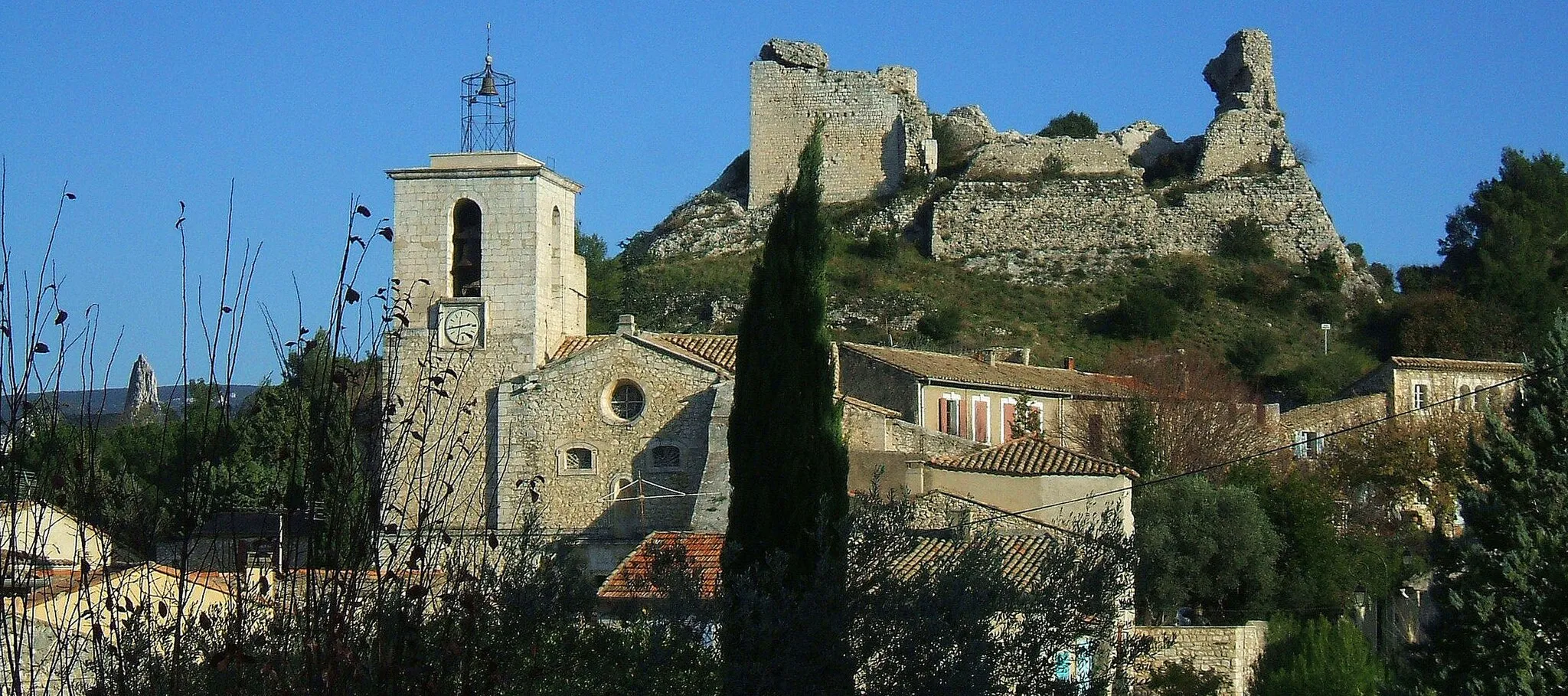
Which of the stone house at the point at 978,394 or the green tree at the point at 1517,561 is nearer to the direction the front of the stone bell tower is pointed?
the green tree

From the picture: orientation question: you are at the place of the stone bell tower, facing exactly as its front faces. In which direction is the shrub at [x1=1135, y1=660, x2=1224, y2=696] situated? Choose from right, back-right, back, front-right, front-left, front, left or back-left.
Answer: front-left

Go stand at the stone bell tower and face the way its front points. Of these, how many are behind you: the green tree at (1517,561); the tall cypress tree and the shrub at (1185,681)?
0

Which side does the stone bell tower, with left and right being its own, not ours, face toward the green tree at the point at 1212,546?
left

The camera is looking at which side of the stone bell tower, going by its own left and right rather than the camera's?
front

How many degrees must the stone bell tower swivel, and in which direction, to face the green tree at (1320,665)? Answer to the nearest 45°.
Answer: approximately 45° to its left

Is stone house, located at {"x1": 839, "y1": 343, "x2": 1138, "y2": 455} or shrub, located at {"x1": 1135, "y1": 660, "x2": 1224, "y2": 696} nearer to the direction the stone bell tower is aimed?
the shrub

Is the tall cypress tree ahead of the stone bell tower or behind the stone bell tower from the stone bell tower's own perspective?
ahead

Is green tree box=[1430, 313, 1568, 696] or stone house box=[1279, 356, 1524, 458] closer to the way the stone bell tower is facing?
the green tree
